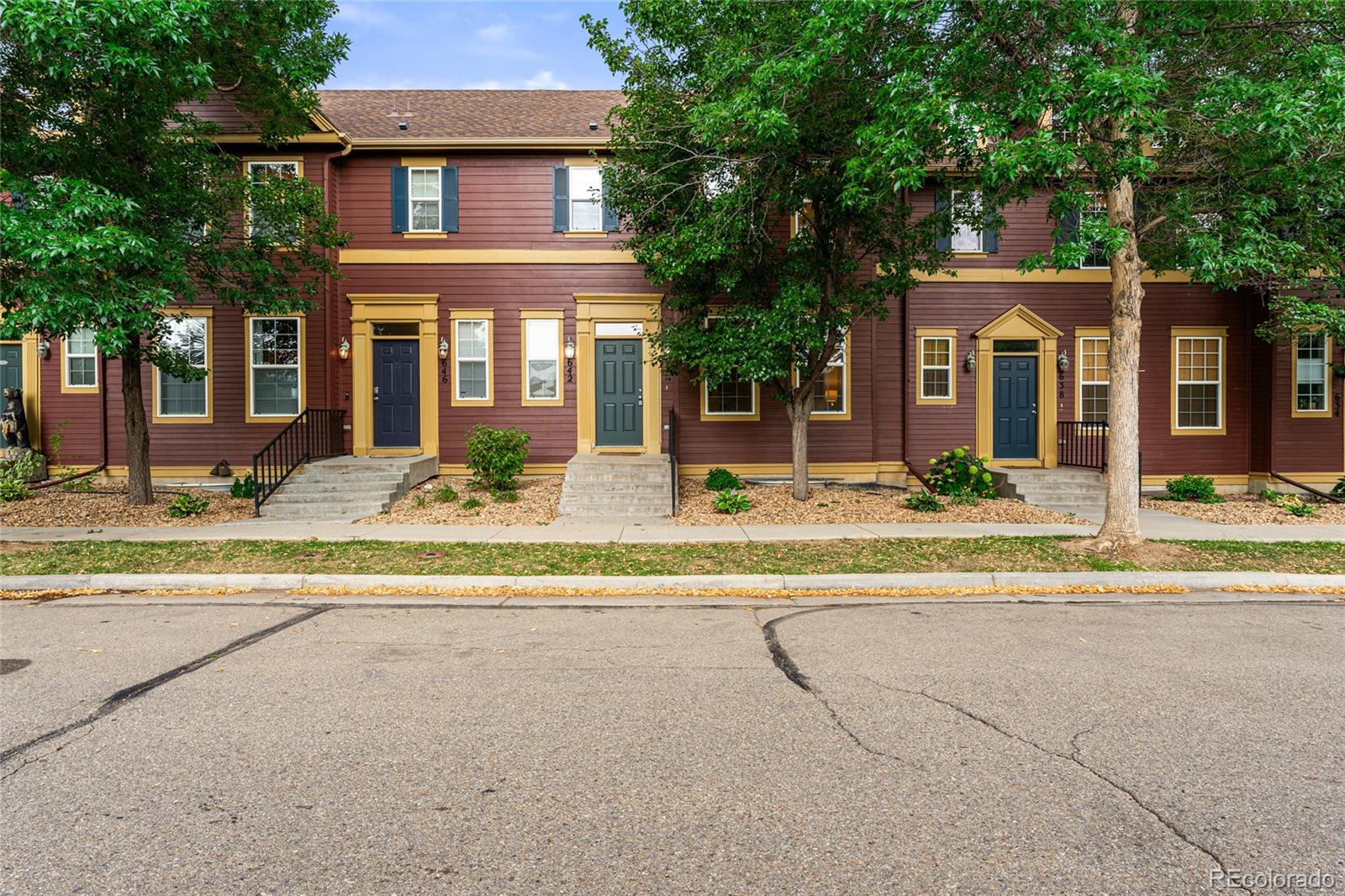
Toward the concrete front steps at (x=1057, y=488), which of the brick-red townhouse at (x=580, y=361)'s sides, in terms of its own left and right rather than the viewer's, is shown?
left

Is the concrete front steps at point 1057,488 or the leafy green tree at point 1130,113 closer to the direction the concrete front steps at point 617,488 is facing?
the leafy green tree

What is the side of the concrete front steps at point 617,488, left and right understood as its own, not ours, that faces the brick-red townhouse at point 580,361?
back

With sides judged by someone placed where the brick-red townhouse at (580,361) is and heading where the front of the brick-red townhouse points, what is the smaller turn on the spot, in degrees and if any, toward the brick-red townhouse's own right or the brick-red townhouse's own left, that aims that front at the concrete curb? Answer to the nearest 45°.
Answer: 0° — it already faces it

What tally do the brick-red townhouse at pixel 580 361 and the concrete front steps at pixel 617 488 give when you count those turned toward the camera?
2

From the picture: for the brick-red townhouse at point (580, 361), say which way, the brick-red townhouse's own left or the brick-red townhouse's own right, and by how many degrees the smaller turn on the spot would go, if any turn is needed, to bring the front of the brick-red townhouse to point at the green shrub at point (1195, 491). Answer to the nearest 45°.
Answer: approximately 90° to the brick-red townhouse's own left

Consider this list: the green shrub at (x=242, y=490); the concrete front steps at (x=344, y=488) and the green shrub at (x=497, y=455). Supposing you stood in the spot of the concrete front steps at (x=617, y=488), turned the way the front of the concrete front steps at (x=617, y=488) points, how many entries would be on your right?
3

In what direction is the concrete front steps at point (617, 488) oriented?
toward the camera

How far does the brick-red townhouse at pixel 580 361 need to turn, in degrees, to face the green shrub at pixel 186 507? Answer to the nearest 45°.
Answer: approximately 45° to its right

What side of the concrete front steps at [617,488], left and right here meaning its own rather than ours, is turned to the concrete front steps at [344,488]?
right

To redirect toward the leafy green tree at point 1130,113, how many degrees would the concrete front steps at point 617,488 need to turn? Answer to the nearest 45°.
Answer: approximately 45° to its left

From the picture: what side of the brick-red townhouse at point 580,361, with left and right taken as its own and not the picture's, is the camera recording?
front

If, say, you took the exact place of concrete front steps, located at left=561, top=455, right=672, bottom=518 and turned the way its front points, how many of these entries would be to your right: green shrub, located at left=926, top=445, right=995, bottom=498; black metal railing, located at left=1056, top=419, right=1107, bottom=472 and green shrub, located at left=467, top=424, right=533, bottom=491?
1

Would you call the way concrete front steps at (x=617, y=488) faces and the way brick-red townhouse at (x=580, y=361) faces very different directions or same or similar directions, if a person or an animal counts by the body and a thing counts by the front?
same or similar directions
